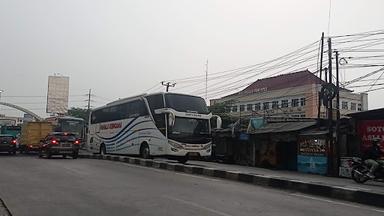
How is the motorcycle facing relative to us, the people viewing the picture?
facing to the left of the viewer

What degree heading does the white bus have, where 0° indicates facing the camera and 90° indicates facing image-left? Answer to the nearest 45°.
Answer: approximately 315°

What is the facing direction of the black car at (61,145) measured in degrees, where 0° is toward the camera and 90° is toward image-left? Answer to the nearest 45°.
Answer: approximately 135°

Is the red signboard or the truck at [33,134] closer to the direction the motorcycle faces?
the truck

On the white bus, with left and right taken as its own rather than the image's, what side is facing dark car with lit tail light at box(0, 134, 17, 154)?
back

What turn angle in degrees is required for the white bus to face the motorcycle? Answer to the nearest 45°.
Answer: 0° — it already faces it

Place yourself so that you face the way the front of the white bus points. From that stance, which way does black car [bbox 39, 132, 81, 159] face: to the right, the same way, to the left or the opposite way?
the opposite way
